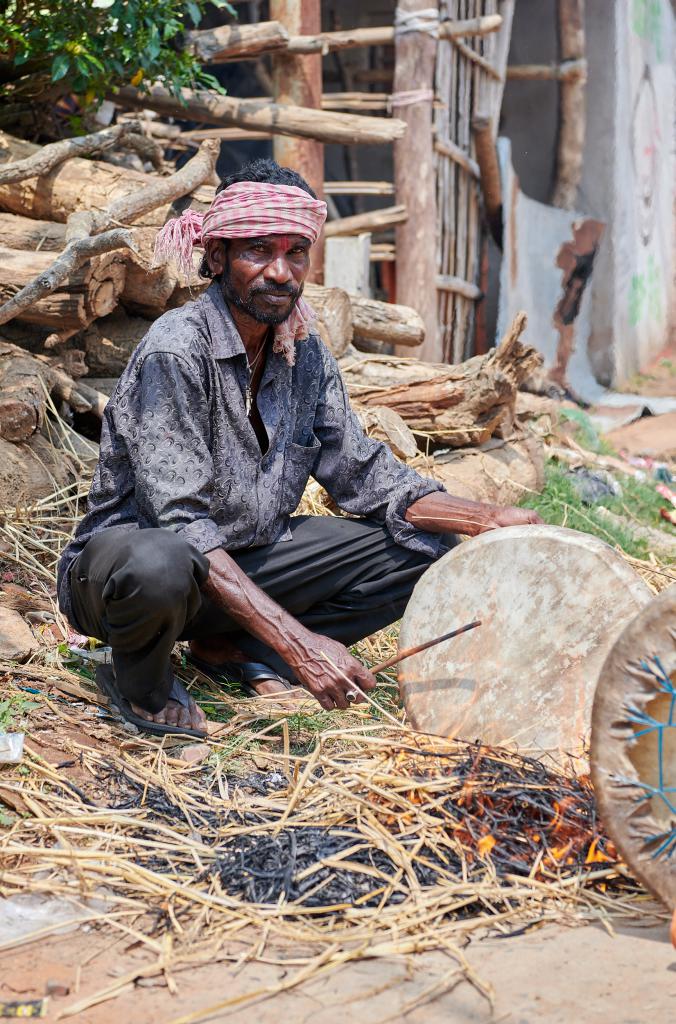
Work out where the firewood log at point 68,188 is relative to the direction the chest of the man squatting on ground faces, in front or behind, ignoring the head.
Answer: behind

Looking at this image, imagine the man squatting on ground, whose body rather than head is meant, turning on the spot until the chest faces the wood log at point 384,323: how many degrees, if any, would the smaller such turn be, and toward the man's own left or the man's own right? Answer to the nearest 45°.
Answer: approximately 135° to the man's own left

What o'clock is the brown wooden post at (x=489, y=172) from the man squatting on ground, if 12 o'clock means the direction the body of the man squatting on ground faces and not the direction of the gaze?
The brown wooden post is roughly at 8 o'clock from the man squatting on ground.

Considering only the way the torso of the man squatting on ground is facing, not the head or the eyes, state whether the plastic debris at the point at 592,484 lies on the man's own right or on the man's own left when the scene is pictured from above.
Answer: on the man's own left

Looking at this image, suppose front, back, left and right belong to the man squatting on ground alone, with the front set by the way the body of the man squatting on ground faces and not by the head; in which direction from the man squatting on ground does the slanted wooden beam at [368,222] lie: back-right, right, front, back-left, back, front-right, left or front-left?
back-left

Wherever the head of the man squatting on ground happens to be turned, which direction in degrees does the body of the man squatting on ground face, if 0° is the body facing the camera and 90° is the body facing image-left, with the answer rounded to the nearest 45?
approximately 315°

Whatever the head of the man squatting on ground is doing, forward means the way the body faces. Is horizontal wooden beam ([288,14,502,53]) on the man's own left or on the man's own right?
on the man's own left

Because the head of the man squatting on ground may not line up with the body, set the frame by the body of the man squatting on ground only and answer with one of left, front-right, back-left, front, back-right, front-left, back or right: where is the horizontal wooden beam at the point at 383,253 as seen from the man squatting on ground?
back-left

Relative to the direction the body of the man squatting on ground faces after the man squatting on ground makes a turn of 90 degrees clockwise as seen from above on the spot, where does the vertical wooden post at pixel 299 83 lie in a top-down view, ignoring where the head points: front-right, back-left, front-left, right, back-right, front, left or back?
back-right

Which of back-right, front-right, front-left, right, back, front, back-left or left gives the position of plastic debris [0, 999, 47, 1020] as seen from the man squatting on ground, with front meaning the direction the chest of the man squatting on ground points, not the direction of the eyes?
front-right

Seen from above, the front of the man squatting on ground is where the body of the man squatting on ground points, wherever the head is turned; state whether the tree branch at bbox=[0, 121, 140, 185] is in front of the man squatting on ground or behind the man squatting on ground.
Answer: behind

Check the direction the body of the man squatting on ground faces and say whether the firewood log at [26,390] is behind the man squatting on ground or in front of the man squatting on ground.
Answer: behind

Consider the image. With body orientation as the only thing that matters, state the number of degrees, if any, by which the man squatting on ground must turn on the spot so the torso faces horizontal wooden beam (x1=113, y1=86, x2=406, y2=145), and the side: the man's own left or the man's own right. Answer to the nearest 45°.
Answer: approximately 135° to the man's own left
